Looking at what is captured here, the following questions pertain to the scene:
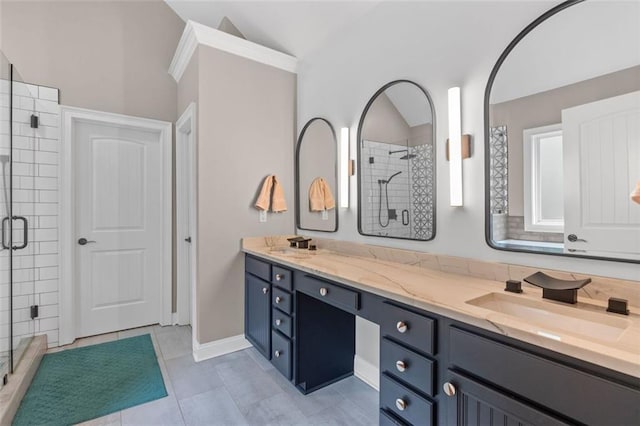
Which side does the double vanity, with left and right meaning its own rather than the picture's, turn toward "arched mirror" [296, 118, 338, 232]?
right

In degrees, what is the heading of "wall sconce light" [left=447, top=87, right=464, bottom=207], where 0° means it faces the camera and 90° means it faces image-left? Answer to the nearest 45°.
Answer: approximately 45°

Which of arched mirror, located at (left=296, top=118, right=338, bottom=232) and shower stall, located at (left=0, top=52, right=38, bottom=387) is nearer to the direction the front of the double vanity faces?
the shower stall

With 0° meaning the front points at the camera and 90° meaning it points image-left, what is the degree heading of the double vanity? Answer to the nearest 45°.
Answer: approximately 45°

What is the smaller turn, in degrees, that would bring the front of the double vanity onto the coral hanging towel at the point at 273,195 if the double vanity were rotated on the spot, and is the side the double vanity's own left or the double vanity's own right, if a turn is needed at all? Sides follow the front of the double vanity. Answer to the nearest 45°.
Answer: approximately 90° to the double vanity's own right

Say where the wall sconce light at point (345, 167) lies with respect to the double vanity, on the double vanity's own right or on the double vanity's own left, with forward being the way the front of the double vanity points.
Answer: on the double vanity's own right
